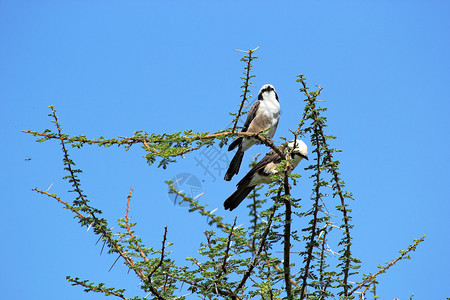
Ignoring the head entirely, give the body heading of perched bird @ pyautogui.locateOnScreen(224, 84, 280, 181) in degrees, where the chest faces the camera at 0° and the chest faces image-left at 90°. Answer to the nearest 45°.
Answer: approximately 315°

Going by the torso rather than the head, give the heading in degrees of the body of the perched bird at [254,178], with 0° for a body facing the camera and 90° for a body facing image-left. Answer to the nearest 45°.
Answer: approximately 270°
